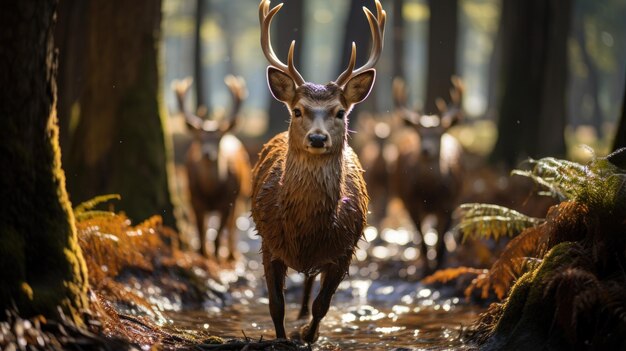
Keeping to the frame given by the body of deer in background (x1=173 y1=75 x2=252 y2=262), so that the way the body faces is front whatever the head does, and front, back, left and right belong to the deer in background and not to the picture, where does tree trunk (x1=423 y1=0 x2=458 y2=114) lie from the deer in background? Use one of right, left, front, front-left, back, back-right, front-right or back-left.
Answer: back-left

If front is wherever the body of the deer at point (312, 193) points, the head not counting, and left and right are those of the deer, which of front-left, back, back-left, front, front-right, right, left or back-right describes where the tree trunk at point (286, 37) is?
back

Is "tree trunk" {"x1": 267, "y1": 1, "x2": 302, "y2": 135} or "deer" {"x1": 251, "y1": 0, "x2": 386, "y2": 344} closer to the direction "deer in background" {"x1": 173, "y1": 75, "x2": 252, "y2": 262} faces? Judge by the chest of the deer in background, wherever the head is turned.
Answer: the deer

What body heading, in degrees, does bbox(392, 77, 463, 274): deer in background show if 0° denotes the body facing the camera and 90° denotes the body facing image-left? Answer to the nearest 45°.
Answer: approximately 0°

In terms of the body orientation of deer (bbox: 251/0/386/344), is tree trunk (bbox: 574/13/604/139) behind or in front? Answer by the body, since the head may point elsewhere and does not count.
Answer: behind

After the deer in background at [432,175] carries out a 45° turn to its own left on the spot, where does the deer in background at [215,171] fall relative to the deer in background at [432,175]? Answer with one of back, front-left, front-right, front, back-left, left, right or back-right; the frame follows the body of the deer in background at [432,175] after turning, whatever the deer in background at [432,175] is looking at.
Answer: back-right

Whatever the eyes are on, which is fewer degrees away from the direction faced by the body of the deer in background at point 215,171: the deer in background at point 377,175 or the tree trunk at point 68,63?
the tree trunk

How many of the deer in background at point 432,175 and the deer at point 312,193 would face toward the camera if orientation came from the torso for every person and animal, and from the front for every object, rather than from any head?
2

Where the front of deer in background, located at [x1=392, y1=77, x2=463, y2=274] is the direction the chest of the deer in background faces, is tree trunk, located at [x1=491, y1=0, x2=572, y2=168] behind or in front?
behind

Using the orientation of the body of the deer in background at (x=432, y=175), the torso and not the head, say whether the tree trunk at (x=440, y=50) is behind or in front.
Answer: behind

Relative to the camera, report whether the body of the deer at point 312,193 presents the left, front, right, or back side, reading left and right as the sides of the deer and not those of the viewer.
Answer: front

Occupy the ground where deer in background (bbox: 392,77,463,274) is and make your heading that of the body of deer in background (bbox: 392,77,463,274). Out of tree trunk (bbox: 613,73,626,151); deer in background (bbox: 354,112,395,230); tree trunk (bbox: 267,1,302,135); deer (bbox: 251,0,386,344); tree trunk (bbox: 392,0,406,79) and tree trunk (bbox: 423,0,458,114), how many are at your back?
4

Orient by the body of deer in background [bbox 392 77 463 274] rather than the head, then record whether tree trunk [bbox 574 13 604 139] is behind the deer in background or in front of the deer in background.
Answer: behind

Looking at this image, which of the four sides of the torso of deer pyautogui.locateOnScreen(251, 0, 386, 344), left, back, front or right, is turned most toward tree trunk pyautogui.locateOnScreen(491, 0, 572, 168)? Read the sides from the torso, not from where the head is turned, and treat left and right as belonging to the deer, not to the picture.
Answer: back
